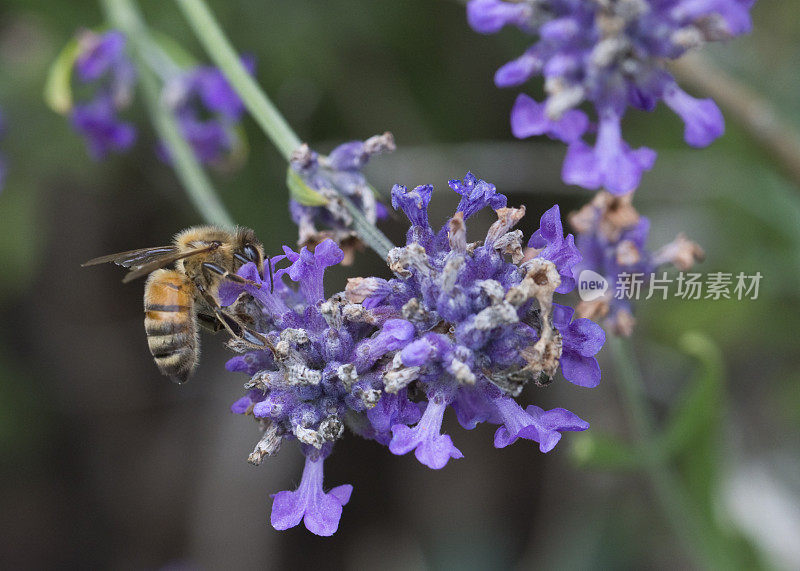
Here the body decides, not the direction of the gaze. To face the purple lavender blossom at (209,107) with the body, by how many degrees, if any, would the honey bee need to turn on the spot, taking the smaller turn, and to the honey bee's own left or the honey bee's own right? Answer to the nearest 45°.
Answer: approximately 90° to the honey bee's own left

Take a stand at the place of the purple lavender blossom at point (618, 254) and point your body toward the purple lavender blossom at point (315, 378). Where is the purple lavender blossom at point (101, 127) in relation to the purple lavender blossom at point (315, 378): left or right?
right

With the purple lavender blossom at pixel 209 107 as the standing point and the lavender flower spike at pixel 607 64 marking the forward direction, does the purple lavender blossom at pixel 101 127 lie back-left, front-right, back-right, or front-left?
back-right

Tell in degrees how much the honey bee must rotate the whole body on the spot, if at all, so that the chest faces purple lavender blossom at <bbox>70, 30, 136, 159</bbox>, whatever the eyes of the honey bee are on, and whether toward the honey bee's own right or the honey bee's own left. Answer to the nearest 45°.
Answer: approximately 90° to the honey bee's own left

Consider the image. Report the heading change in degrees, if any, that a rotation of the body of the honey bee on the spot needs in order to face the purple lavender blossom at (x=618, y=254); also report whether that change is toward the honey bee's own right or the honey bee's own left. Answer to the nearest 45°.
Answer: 0° — it already faces it

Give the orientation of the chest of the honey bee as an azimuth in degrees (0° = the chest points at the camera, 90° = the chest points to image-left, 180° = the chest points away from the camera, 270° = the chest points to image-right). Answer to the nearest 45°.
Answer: approximately 270°

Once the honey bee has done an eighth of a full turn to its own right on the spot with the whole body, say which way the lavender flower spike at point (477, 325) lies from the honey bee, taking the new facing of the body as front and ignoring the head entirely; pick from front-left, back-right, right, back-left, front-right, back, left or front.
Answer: front
